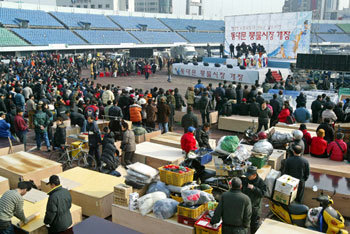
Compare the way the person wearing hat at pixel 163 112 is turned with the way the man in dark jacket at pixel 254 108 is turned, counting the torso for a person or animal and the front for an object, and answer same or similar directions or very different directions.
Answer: same or similar directions

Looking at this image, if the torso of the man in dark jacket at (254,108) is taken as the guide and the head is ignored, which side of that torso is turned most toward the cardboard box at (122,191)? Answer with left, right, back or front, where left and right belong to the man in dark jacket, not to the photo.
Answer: back

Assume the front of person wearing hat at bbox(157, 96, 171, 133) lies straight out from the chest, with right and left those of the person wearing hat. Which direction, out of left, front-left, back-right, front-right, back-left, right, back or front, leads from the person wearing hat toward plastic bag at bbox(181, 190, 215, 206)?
back

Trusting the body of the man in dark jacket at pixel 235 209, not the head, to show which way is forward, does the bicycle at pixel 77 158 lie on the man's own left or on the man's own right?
on the man's own left

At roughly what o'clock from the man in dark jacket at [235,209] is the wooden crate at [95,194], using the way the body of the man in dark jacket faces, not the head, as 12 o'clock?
The wooden crate is roughly at 10 o'clock from the man in dark jacket.

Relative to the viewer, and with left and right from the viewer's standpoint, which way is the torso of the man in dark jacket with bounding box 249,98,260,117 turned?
facing away from the viewer

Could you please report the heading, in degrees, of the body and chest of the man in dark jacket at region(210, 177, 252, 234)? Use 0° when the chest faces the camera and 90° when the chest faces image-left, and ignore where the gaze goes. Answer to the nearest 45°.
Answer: approximately 180°

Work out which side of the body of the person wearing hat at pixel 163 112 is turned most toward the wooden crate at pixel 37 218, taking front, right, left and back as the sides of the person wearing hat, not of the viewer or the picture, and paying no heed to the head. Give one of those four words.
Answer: back

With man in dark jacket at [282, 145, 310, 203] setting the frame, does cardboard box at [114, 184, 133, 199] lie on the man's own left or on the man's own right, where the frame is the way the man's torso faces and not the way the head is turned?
on the man's own left

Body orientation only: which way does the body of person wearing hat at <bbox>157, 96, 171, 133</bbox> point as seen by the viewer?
away from the camera

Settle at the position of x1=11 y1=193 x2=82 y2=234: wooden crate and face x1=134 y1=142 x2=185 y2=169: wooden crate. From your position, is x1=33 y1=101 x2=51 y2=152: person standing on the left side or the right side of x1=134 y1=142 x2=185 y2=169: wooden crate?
left

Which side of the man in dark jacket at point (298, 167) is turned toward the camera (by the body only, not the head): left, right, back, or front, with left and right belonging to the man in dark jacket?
back

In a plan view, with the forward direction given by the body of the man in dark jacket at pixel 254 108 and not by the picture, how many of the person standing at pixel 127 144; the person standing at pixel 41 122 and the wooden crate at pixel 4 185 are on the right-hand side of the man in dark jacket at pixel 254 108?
0

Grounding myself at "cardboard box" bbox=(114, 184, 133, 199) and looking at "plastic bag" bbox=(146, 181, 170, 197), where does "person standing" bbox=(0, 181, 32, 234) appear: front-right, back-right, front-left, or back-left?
back-right
